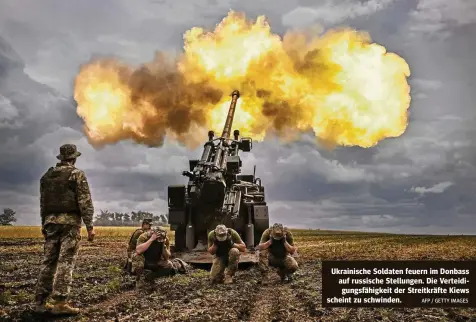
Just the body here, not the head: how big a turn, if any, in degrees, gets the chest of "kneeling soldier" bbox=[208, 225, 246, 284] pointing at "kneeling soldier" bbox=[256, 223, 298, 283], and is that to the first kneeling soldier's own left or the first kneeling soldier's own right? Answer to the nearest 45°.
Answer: approximately 90° to the first kneeling soldier's own left

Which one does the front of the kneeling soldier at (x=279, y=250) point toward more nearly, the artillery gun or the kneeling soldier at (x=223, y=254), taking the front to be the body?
the kneeling soldier

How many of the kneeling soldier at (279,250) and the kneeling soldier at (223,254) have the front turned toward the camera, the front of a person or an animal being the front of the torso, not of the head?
2

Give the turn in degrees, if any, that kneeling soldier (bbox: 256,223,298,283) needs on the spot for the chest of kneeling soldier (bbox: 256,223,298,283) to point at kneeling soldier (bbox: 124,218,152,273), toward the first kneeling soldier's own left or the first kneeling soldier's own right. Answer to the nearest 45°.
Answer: approximately 90° to the first kneeling soldier's own right

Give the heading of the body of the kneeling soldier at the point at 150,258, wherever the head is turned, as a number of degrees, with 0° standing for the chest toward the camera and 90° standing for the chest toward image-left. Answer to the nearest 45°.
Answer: approximately 315°

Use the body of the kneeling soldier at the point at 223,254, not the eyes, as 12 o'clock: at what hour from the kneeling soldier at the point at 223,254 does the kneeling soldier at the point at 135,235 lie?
the kneeling soldier at the point at 135,235 is roughly at 4 o'clock from the kneeling soldier at the point at 223,254.

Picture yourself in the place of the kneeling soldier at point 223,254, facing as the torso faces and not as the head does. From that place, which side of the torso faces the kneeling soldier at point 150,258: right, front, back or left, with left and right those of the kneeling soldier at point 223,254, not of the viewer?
right

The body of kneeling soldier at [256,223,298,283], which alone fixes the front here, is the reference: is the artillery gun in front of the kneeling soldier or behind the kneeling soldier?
behind

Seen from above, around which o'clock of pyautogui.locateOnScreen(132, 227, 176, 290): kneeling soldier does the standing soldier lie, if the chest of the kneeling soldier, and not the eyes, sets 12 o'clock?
The standing soldier is roughly at 2 o'clock from the kneeling soldier.
